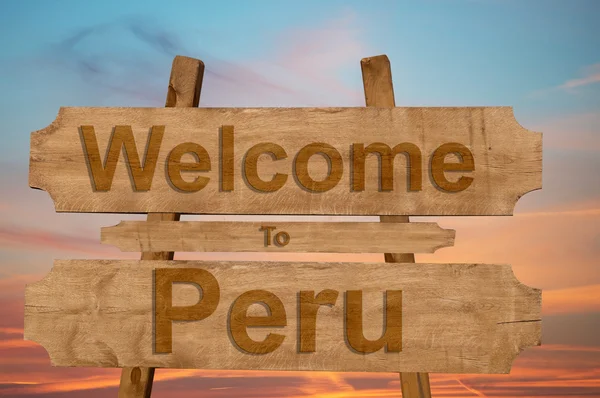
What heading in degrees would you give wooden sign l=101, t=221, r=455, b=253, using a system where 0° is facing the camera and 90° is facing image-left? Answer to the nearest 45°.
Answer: approximately 0°
